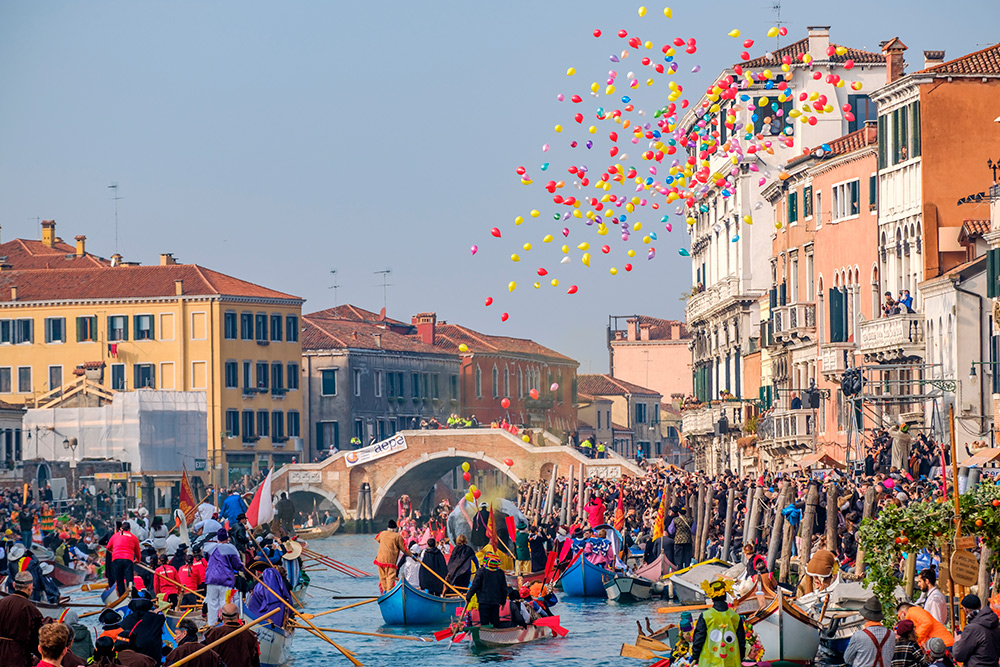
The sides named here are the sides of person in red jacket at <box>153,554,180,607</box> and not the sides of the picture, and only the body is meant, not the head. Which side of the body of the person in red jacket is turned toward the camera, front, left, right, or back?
back

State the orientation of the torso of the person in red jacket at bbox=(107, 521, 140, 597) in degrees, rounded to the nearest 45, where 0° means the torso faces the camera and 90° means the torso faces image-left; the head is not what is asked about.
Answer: approximately 180°

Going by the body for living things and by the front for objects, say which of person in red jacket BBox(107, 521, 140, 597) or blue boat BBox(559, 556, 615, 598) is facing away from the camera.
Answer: the person in red jacket

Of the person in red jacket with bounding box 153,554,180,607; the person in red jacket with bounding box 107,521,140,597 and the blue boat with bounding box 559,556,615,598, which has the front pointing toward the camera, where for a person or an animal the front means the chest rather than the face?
the blue boat

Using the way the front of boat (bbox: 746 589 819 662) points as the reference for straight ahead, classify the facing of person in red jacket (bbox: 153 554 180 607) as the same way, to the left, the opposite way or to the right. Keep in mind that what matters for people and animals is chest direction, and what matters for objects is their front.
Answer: the opposite way

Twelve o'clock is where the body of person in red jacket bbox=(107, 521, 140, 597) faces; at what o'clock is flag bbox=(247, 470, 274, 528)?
The flag is roughly at 1 o'clock from the person in red jacket.

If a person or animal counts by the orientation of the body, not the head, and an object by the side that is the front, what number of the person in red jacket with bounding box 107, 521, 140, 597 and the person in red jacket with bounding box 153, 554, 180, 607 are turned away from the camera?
2

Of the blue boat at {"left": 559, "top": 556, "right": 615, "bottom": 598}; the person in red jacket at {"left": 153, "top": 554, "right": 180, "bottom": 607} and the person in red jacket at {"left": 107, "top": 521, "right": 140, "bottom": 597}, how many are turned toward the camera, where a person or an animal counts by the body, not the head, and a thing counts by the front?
1

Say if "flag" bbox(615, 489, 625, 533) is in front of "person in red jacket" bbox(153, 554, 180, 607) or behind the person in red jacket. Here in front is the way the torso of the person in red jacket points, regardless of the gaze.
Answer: in front
